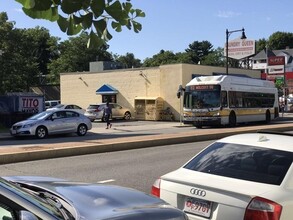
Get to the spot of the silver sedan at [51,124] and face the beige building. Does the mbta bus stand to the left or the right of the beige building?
right

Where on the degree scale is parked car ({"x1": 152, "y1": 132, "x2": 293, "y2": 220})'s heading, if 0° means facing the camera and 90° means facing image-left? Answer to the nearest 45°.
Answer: approximately 225°

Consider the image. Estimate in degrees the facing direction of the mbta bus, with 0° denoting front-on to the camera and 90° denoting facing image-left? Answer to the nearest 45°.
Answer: approximately 45°
